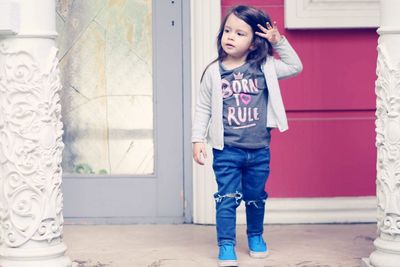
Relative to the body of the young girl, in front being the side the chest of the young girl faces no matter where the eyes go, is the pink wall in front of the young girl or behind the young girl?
behind

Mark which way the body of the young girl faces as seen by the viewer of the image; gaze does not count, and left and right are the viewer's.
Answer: facing the viewer

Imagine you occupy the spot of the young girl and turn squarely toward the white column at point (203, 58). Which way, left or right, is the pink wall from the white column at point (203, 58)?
right

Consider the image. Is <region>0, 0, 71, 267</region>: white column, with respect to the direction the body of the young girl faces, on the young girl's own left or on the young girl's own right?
on the young girl's own right

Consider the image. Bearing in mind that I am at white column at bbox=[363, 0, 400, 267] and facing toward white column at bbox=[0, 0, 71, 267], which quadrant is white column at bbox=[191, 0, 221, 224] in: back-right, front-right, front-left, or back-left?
front-right

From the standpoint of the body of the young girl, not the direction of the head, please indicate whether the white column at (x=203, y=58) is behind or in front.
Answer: behind

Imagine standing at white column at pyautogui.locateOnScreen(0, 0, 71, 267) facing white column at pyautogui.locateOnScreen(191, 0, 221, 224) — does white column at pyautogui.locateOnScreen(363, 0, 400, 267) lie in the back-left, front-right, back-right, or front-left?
front-right

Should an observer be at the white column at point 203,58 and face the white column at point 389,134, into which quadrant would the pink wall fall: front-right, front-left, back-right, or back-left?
front-left
